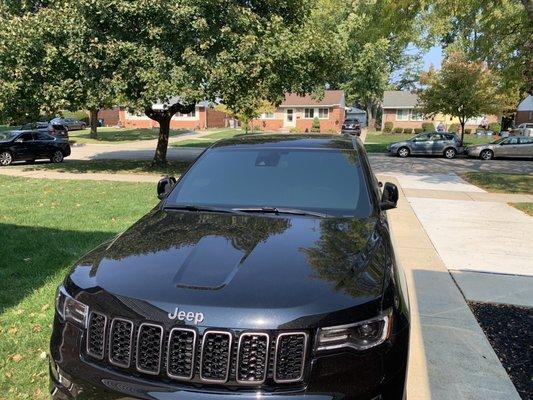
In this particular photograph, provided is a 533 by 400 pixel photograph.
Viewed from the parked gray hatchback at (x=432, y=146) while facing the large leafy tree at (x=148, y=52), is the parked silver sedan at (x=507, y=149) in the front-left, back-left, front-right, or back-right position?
back-left

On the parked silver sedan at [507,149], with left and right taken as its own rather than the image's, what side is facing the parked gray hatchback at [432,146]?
front

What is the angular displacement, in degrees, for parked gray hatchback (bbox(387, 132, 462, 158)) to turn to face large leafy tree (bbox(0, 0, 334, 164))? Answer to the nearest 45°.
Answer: approximately 45° to its left

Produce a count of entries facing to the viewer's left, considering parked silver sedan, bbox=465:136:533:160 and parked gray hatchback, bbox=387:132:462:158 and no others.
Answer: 2

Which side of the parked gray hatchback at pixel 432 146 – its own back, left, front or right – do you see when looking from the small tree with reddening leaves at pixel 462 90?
right

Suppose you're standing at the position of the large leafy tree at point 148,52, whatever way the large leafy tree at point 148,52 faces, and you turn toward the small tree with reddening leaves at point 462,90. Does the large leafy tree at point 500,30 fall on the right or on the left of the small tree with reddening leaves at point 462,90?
right

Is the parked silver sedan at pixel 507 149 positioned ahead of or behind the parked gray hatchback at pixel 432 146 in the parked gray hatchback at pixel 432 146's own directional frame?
behind

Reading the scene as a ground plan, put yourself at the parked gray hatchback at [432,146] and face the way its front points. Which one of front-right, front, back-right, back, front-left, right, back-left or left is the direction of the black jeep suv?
left

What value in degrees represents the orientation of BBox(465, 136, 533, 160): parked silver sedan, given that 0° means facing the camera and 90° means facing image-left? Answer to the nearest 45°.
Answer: approximately 90°

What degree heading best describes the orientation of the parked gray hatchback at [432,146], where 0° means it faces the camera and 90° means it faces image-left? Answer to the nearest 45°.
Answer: approximately 90°

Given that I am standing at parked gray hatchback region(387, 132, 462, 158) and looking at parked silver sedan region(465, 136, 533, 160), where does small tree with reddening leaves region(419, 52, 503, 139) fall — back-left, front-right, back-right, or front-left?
front-left

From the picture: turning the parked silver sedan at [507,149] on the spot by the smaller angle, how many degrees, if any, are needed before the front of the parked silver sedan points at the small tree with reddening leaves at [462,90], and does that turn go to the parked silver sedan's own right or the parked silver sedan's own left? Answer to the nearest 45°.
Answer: approximately 45° to the parked silver sedan's own right
